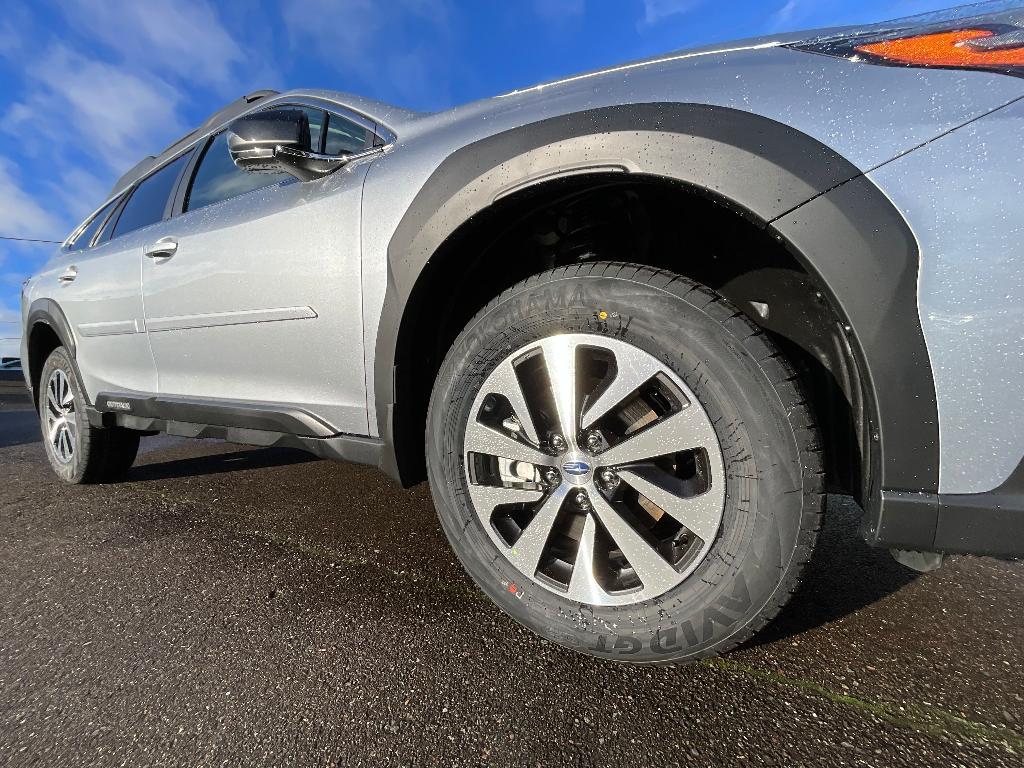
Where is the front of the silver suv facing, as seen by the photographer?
facing the viewer and to the right of the viewer
